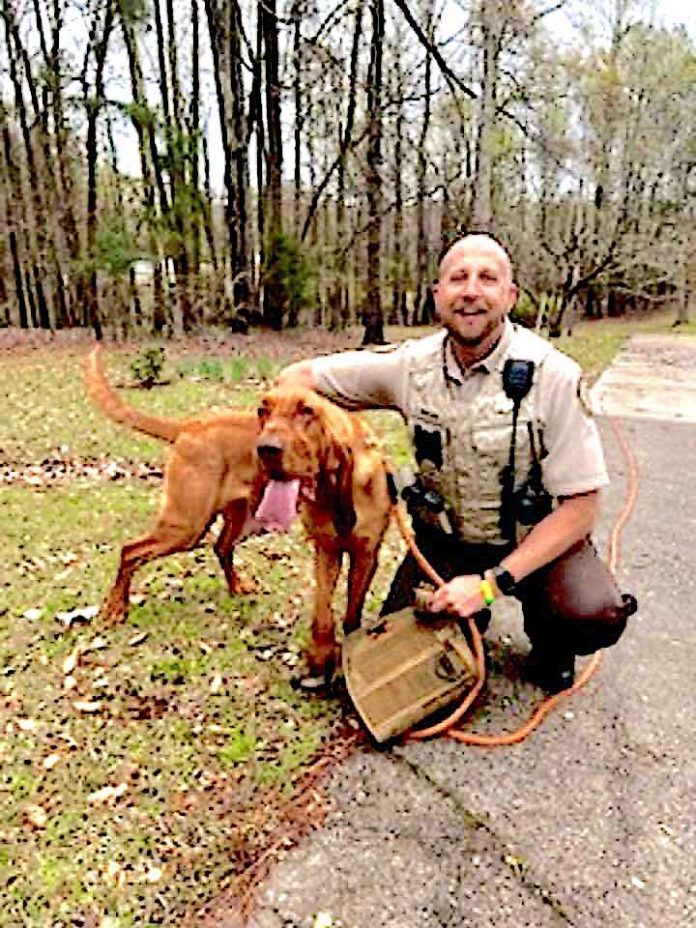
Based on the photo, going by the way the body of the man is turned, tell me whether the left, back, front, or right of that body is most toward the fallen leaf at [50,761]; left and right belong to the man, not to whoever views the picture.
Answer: right

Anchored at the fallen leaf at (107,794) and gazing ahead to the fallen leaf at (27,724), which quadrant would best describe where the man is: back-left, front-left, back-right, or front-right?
back-right

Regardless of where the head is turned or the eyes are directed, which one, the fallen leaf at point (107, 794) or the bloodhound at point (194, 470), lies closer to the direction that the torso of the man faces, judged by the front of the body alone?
the fallen leaf

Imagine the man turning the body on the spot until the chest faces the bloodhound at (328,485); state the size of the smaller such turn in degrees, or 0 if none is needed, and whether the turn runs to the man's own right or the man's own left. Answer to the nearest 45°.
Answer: approximately 90° to the man's own right

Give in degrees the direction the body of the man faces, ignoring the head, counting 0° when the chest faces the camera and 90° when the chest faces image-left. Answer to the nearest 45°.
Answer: approximately 0°

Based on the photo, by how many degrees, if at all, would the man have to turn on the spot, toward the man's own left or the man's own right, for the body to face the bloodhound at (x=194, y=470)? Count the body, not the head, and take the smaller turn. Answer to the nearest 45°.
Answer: approximately 90° to the man's own right

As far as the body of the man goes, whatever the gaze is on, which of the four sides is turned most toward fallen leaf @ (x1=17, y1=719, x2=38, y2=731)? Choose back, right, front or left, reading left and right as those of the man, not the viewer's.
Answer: right

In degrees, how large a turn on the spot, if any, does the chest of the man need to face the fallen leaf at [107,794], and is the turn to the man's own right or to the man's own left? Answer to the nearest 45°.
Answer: approximately 45° to the man's own right

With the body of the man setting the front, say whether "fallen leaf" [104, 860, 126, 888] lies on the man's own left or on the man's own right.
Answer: on the man's own right

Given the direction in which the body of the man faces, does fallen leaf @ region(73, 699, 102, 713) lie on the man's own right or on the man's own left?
on the man's own right

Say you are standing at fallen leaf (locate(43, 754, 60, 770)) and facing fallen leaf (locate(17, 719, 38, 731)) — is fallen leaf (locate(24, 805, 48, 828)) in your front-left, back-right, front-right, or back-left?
back-left
